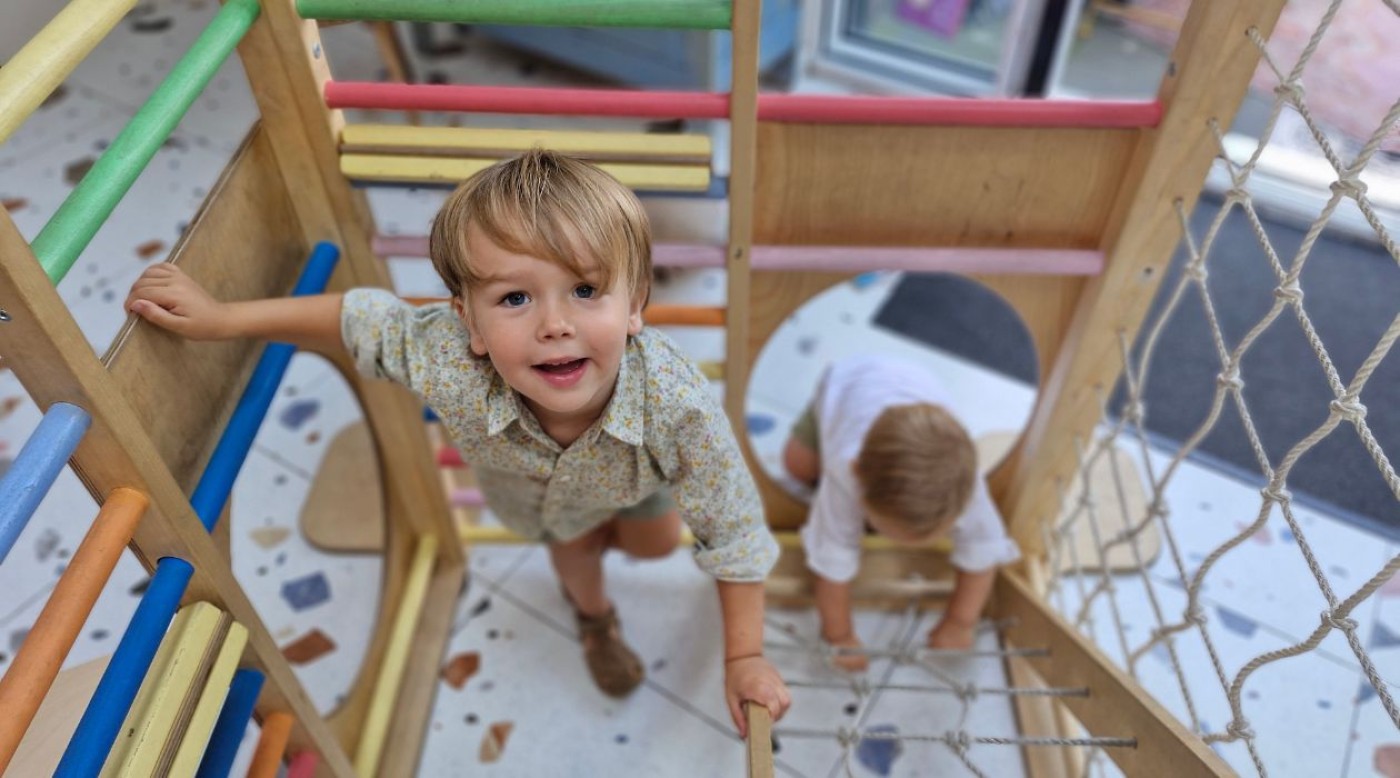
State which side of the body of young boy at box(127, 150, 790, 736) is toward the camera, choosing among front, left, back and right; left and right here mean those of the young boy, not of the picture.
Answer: front
